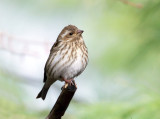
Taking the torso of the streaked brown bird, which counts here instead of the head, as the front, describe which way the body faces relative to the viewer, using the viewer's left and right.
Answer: facing the viewer and to the right of the viewer
